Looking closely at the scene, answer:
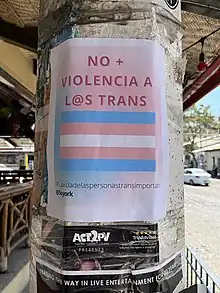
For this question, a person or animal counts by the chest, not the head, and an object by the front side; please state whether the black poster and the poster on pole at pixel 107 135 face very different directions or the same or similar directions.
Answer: same or similar directions

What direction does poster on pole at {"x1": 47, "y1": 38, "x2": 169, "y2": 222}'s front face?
toward the camera

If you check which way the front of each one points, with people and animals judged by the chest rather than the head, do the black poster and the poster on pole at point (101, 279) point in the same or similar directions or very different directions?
same or similar directions

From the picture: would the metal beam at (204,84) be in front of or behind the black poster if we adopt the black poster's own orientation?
behind

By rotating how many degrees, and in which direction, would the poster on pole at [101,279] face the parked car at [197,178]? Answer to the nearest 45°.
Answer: approximately 180°

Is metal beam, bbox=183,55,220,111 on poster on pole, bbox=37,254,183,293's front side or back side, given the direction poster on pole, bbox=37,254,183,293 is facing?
on the back side

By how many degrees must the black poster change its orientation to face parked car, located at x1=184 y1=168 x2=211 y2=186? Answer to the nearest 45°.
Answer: approximately 180°

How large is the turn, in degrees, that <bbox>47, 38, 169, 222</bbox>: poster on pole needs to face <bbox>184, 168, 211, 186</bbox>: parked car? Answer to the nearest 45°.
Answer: approximately 180°

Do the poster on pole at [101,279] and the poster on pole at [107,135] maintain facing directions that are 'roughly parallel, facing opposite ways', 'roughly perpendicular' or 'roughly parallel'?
roughly parallel

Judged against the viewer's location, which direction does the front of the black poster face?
facing the viewer
